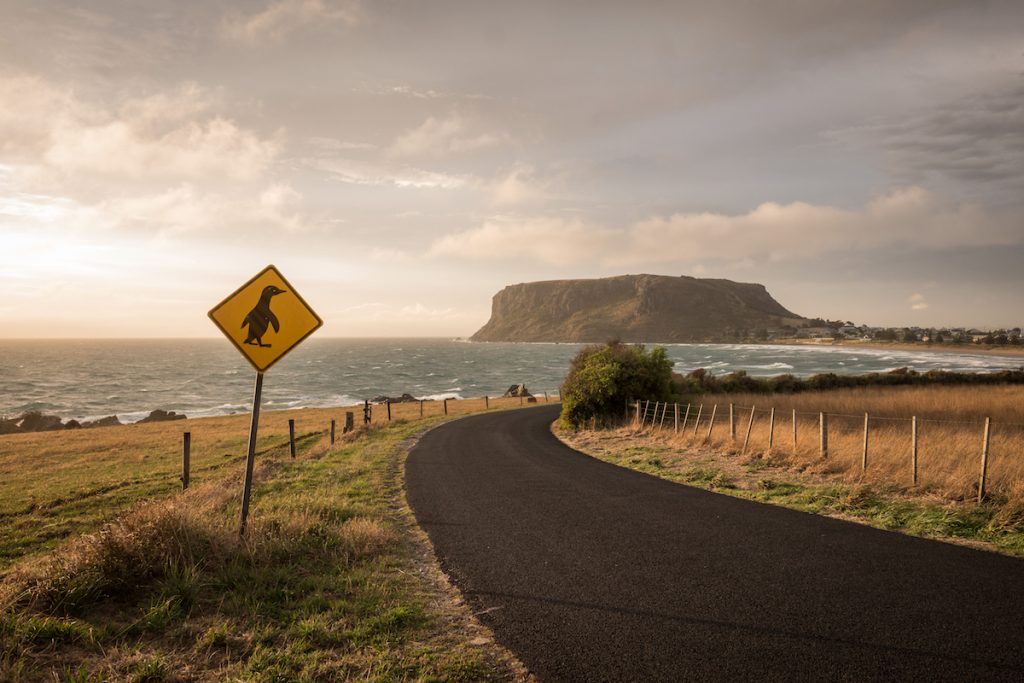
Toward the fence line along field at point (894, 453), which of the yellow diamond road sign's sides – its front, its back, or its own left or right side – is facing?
left

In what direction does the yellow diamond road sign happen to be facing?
toward the camera

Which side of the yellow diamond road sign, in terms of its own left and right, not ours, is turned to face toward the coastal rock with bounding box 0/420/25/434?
back

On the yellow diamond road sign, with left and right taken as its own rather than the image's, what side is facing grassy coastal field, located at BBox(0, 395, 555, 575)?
back

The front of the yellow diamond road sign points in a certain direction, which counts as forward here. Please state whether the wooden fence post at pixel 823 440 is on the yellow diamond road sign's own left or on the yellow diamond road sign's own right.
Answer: on the yellow diamond road sign's own left
